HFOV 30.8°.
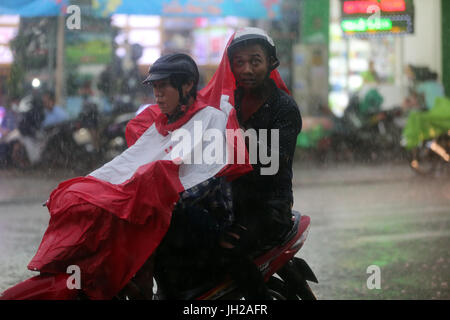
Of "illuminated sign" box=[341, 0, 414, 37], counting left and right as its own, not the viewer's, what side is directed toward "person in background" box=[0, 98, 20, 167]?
right

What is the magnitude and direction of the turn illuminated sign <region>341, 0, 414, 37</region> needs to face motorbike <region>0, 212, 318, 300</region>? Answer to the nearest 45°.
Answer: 0° — it already faces it

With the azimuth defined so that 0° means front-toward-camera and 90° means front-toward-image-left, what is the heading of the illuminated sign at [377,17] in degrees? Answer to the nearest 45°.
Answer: approximately 0°

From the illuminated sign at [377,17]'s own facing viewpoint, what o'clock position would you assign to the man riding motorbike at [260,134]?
The man riding motorbike is roughly at 12 o'clock from the illuminated sign.

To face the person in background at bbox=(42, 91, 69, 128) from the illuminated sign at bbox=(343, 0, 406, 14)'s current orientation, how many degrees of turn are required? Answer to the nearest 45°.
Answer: approximately 45° to its right
